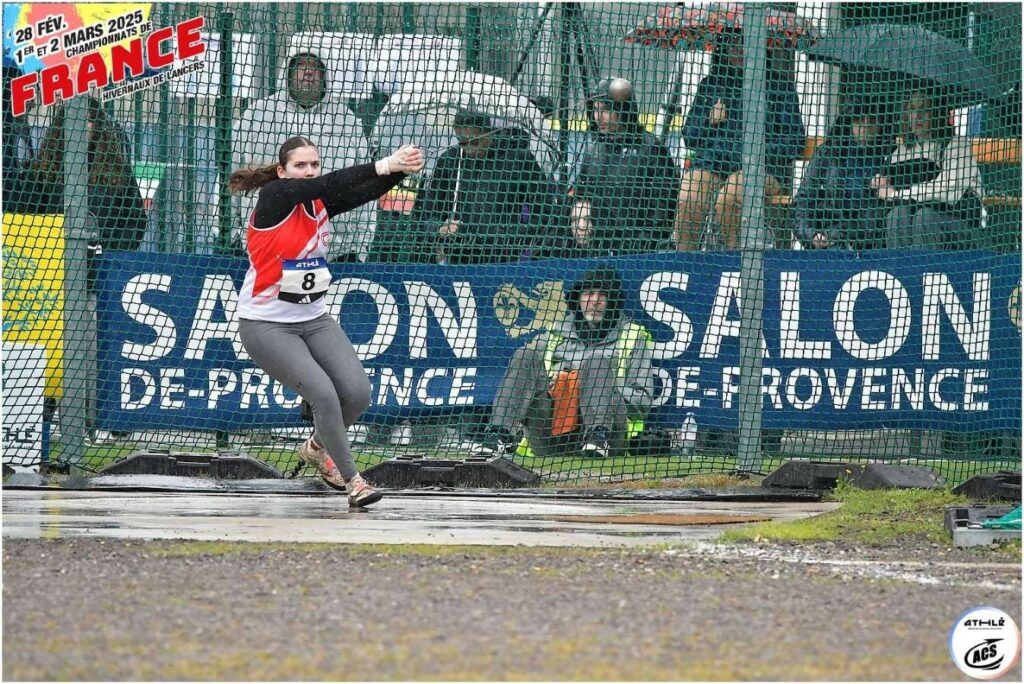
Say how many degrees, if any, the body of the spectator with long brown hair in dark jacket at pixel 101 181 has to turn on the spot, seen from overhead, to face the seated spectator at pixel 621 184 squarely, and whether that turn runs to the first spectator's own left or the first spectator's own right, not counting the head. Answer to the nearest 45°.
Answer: approximately 90° to the first spectator's own left

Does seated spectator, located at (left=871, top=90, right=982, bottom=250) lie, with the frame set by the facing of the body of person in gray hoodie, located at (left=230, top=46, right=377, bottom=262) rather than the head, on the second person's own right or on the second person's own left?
on the second person's own left

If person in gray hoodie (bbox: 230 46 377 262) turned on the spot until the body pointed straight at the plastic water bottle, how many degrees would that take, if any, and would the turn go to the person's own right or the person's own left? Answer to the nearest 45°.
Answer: approximately 90° to the person's own left

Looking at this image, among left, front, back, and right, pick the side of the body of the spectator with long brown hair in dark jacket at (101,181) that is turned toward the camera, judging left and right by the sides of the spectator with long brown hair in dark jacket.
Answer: front

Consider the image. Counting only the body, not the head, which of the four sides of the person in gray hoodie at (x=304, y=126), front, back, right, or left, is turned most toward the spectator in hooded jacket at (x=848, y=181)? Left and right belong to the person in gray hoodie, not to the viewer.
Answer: left

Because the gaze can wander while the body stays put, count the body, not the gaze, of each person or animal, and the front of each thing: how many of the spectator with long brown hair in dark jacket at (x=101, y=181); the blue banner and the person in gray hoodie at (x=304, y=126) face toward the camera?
3

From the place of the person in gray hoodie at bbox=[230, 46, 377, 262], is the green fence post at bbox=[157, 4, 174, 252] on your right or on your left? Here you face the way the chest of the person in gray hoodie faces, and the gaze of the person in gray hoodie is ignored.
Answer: on your right

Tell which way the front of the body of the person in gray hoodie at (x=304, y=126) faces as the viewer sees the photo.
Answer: toward the camera

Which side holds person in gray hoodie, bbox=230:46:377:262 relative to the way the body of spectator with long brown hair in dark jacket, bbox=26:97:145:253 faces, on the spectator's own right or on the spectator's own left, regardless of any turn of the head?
on the spectator's own left

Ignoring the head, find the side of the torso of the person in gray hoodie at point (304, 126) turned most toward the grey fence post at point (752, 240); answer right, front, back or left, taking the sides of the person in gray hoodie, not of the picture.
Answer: left

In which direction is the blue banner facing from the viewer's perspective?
toward the camera
